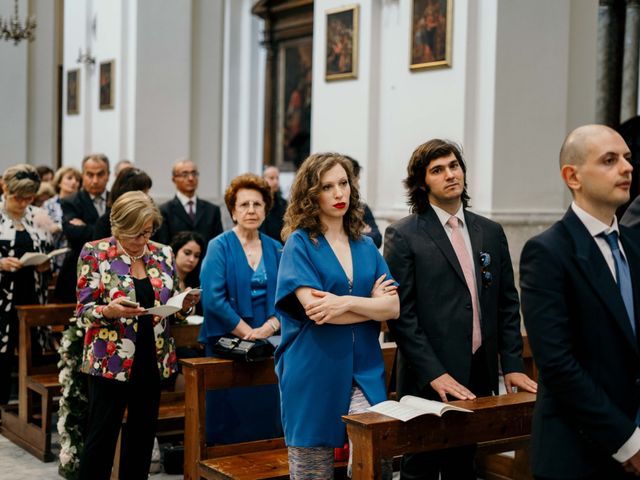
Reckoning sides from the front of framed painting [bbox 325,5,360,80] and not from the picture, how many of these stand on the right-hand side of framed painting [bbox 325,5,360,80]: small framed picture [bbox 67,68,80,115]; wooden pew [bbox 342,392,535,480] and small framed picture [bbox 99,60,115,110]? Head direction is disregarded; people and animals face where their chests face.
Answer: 2

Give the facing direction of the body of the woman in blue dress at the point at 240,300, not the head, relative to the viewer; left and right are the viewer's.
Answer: facing the viewer and to the right of the viewer

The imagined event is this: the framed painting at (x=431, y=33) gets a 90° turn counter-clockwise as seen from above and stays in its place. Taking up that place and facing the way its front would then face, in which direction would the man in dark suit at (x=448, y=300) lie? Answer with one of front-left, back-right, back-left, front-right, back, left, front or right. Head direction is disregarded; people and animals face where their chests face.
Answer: front-right

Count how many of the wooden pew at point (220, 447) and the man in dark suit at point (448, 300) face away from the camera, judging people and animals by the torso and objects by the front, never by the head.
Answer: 0

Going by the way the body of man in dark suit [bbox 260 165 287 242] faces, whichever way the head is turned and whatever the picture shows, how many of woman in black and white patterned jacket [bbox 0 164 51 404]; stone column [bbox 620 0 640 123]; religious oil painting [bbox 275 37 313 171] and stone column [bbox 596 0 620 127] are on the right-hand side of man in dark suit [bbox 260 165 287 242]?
1

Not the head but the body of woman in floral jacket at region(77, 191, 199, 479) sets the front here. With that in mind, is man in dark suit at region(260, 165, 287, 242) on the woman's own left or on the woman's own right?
on the woman's own left

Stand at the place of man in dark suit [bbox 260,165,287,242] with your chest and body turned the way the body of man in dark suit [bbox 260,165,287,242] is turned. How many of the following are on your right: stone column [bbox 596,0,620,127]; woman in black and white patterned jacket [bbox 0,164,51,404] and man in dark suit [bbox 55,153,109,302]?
2

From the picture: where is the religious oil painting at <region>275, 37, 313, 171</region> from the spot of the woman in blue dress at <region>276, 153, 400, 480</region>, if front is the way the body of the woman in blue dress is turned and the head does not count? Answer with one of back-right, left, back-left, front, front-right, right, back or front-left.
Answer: back-left

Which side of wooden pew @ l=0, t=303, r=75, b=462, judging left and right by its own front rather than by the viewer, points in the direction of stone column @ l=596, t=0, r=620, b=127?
left
